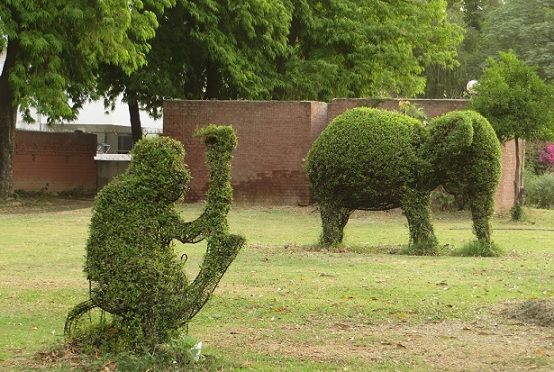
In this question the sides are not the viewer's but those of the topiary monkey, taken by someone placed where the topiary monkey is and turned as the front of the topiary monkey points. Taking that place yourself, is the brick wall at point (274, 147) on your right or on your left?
on your left

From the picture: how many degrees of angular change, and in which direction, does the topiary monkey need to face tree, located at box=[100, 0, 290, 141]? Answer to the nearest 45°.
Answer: approximately 90° to its left

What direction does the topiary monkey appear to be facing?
to the viewer's right

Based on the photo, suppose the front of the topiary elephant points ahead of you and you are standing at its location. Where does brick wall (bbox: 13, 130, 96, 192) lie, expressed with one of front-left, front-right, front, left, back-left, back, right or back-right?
back-left

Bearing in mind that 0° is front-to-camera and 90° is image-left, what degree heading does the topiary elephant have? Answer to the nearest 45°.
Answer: approximately 270°

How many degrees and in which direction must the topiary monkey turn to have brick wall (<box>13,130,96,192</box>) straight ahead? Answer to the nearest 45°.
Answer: approximately 90° to its left

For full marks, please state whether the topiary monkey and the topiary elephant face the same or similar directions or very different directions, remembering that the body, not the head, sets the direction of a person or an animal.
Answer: same or similar directions

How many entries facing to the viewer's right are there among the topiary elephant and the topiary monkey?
2

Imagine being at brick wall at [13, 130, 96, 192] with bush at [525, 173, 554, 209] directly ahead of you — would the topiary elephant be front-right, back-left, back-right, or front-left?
front-right

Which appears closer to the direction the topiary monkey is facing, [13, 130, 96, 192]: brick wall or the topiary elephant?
the topiary elephant

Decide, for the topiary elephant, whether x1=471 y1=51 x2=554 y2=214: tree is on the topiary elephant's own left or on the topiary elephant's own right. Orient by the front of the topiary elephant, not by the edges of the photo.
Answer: on the topiary elephant's own left
